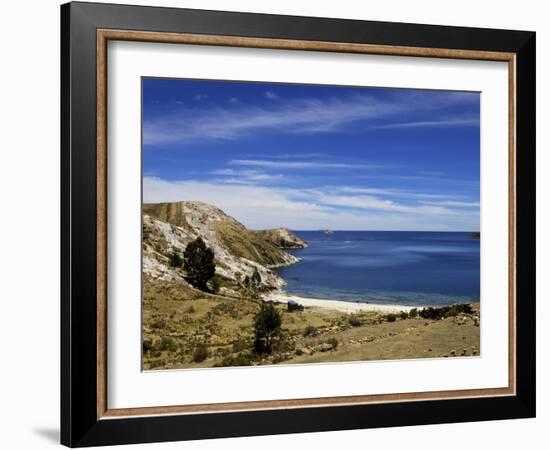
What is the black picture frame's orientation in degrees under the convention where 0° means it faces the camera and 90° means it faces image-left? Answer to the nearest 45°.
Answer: approximately 315°

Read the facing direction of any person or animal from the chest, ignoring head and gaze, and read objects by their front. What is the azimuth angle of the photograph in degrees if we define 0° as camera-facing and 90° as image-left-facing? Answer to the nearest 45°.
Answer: approximately 315°
